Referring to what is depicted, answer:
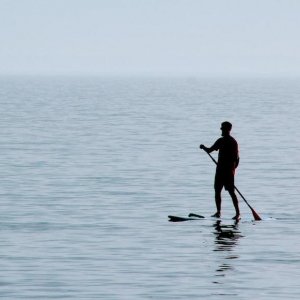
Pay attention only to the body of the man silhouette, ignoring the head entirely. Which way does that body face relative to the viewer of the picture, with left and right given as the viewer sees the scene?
facing the viewer and to the left of the viewer
